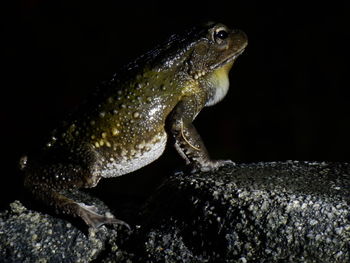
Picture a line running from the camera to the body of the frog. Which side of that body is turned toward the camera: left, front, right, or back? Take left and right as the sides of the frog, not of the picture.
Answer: right
